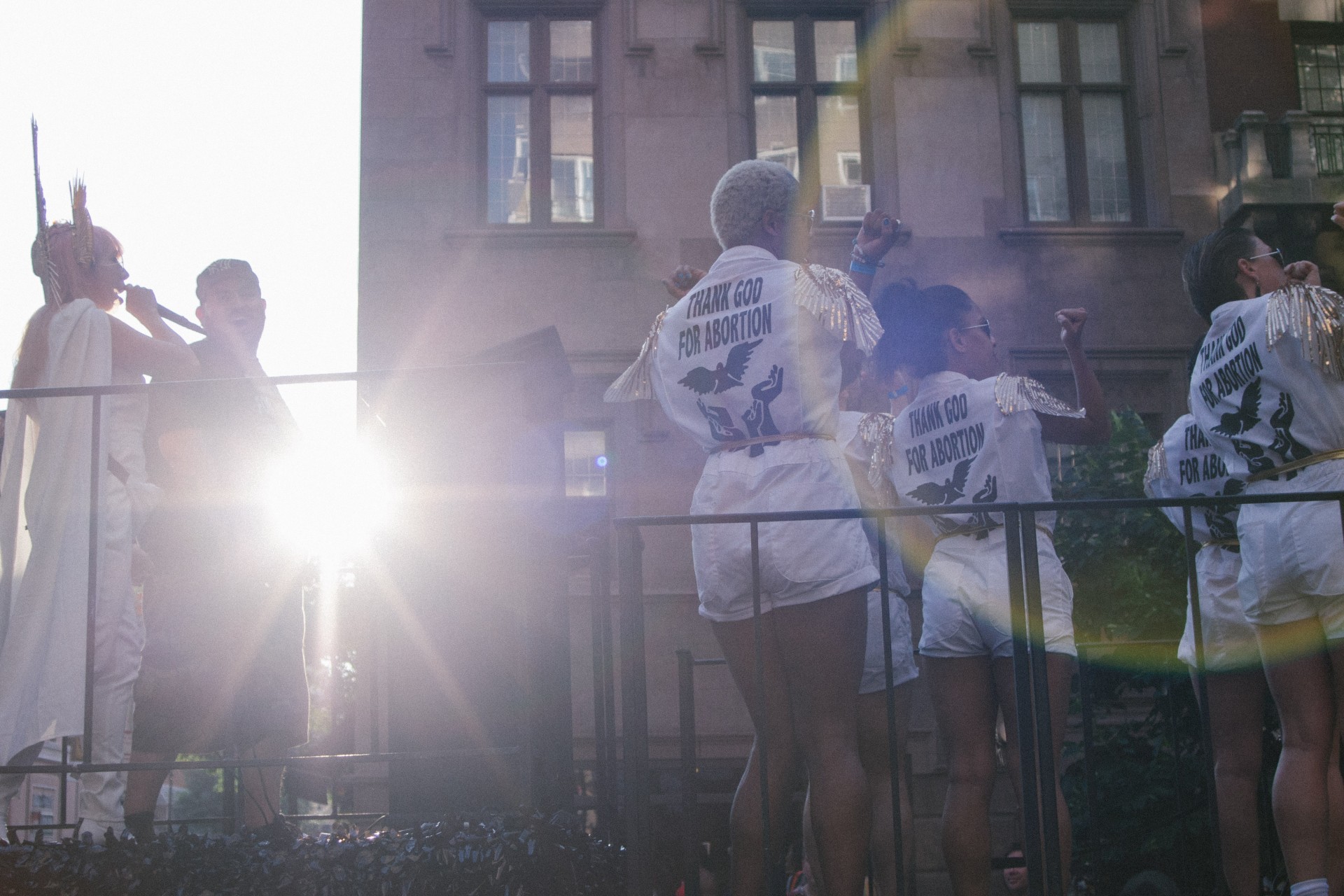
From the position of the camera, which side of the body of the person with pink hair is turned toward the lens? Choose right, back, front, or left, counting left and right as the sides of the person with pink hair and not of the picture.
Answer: right

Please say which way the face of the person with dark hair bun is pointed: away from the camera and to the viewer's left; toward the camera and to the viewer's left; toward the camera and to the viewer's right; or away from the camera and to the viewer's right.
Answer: away from the camera and to the viewer's right

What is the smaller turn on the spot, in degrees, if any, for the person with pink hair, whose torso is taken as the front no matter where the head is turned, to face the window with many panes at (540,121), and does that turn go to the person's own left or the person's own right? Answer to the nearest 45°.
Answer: approximately 45° to the person's own left

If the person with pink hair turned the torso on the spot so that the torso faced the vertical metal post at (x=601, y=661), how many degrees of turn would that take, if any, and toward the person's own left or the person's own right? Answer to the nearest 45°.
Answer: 0° — they already face it

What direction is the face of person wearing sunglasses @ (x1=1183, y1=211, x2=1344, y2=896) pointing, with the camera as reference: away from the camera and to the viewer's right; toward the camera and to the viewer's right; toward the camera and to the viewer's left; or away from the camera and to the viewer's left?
away from the camera and to the viewer's right

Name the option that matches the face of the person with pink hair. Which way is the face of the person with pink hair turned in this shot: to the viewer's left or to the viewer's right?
to the viewer's right

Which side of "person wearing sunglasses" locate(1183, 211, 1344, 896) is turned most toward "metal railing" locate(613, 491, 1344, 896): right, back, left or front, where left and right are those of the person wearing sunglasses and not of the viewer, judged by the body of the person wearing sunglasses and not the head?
back

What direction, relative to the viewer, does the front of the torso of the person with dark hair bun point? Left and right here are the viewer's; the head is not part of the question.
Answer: facing away from the viewer and to the right of the viewer

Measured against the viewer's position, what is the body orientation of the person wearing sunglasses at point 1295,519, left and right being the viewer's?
facing away from the viewer and to the right of the viewer
